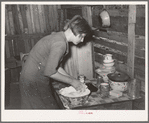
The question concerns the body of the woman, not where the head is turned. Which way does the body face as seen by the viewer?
to the viewer's right

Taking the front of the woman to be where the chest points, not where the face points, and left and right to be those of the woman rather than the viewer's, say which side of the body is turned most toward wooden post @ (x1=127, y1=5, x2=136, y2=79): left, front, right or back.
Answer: front

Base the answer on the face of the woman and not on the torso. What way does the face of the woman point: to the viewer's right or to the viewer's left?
to the viewer's right
